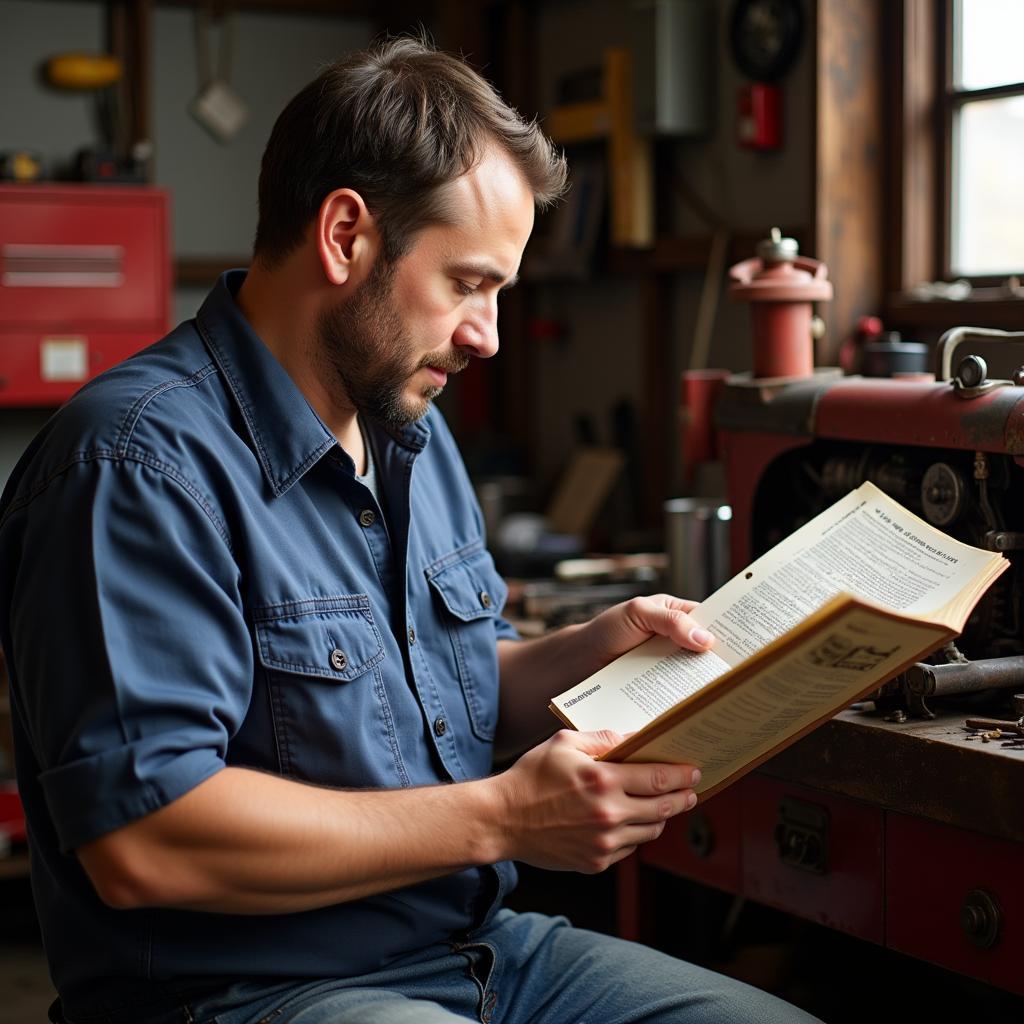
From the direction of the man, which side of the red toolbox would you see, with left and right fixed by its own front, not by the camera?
front

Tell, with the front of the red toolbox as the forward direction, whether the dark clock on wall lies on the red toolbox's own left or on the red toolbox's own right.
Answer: on the red toolbox's own left

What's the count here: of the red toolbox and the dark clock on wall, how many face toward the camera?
2

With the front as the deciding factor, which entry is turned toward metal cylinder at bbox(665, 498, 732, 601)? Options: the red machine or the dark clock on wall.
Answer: the dark clock on wall

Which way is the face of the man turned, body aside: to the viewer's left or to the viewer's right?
to the viewer's right

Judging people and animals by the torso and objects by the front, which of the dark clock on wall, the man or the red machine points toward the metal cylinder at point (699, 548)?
the dark clock on wall

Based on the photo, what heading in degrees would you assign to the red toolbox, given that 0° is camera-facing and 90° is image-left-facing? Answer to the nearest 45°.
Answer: approximately 0°

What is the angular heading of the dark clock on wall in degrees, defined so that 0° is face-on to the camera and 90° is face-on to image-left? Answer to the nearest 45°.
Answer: approximately 0°
